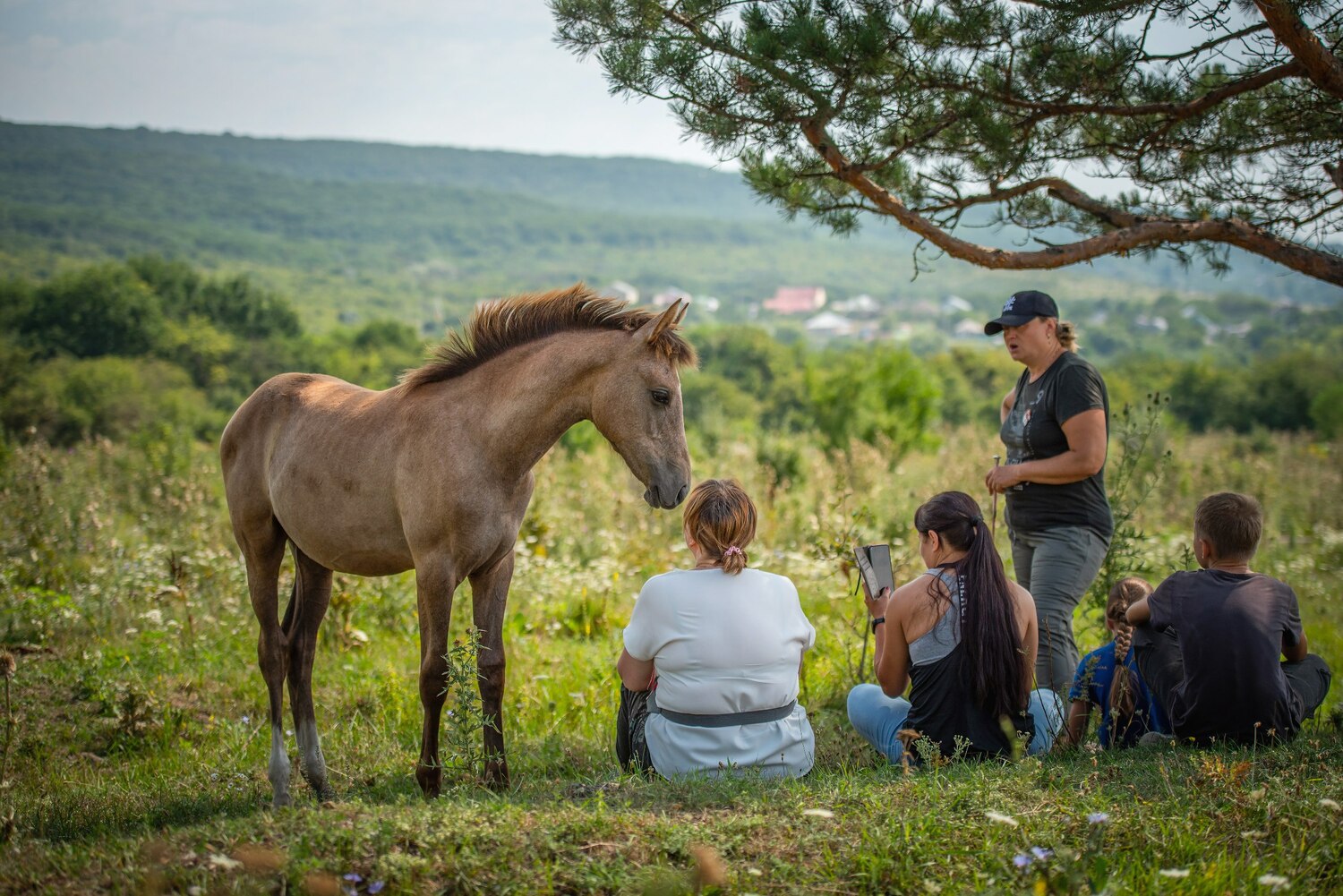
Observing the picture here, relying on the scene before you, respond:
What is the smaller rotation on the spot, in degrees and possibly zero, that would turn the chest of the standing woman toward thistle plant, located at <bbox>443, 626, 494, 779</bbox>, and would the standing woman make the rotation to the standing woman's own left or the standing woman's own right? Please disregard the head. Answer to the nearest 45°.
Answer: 0° — they already face it

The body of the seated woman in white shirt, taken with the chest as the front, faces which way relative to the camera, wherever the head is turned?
away from the camera

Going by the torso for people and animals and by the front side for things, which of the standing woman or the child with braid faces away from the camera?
the child with braid

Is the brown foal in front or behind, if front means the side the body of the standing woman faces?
in front

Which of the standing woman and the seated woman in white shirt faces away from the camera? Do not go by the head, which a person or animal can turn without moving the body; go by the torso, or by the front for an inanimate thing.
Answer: the seated woman in white shirt

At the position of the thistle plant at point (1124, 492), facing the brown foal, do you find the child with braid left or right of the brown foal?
left

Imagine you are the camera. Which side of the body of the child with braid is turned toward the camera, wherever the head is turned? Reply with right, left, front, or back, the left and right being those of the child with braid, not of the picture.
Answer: back

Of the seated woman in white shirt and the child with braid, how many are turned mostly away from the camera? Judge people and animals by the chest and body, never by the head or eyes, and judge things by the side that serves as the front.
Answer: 2

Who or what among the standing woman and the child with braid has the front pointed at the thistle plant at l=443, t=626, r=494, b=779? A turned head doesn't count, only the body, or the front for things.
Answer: the standing woman

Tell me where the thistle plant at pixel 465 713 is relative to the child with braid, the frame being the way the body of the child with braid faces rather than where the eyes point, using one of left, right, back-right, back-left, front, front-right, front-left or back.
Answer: back-left

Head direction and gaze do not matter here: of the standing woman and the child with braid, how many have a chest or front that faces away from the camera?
1
